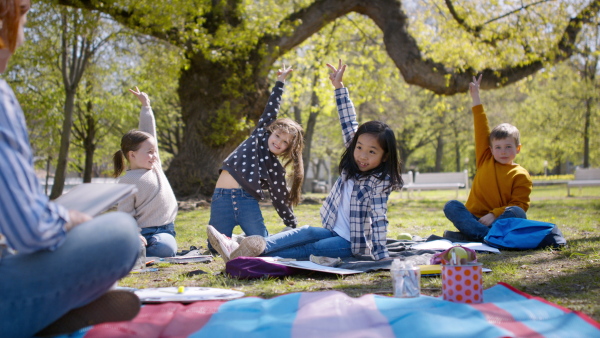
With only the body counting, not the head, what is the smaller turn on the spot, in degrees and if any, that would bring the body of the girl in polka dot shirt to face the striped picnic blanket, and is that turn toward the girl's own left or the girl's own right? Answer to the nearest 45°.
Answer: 0° — they already face it

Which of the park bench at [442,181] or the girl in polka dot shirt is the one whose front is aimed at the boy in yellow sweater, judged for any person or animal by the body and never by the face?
the park bench

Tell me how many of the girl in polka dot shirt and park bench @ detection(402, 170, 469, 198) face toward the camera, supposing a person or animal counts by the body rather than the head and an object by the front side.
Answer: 2

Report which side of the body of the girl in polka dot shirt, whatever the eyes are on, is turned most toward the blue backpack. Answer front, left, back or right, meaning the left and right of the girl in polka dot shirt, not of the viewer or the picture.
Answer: left

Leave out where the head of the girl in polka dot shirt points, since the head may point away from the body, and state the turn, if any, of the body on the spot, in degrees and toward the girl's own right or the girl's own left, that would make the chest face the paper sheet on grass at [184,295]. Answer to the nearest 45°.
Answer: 0° — they already face it

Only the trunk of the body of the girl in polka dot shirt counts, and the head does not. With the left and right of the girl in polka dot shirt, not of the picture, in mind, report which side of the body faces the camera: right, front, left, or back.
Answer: front

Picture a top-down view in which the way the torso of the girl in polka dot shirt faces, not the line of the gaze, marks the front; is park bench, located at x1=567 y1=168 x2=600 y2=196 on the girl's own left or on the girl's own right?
on the girl's own left

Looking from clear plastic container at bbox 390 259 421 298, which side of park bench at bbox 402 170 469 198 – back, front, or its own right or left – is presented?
front

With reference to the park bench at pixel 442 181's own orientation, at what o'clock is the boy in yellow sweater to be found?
The boy in yellow sweater is roughly at 12 o'clock from the park bench.

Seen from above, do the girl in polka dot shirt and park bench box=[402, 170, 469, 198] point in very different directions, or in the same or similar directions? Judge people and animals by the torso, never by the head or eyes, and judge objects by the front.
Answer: same or similar directions

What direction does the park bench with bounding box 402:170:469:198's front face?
toward the camera

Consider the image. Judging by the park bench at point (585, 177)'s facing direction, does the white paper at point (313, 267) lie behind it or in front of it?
in front

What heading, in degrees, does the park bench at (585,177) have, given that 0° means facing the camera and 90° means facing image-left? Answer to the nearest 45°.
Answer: approximately 45°

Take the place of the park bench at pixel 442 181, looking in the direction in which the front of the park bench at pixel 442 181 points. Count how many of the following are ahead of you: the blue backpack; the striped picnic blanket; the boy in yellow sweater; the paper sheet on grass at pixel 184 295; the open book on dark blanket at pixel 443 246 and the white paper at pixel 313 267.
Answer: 6

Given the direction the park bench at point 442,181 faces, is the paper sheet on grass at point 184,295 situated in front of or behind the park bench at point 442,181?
in front
